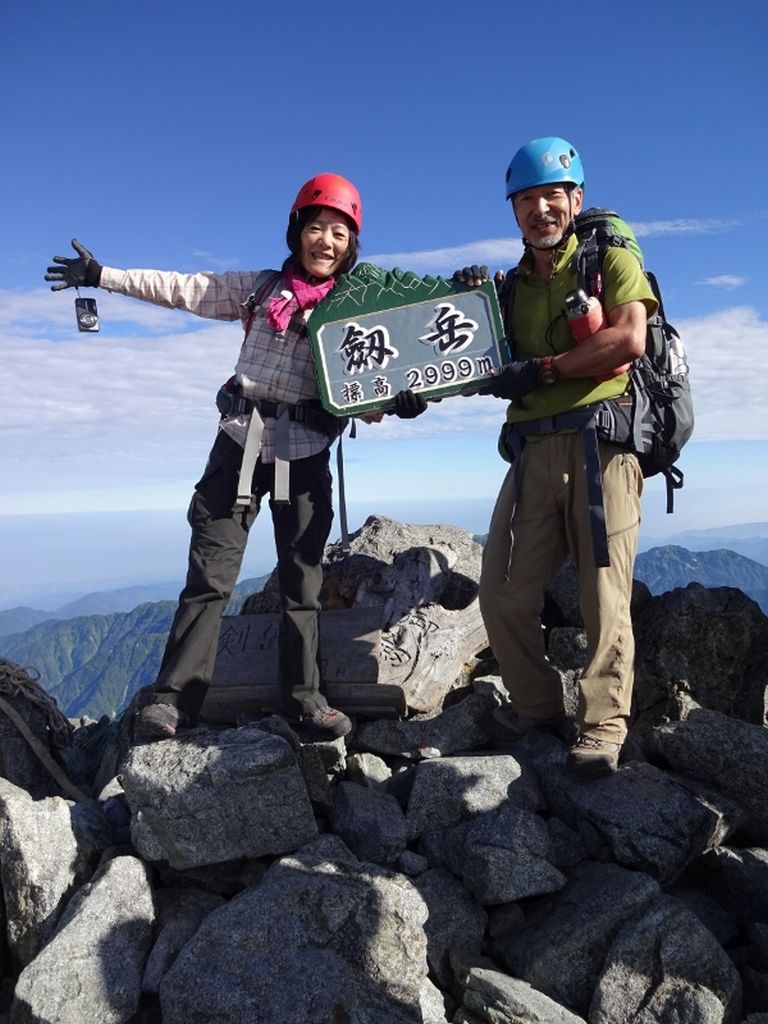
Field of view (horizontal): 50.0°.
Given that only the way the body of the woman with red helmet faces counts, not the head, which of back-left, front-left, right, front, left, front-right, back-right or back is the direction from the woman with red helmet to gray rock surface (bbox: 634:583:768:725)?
left

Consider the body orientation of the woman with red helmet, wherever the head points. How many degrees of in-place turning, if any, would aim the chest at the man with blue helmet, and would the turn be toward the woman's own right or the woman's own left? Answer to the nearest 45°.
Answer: approximately 90° to the woman's own left

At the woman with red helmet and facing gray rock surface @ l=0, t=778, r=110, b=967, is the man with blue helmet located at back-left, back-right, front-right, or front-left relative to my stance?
back-left

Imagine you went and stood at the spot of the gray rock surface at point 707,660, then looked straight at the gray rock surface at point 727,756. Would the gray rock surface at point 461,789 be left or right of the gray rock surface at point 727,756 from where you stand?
right

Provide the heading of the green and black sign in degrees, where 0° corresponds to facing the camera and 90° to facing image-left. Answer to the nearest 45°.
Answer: approximately 0°

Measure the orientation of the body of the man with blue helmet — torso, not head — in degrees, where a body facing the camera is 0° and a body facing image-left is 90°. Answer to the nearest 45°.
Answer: approximately 45°
